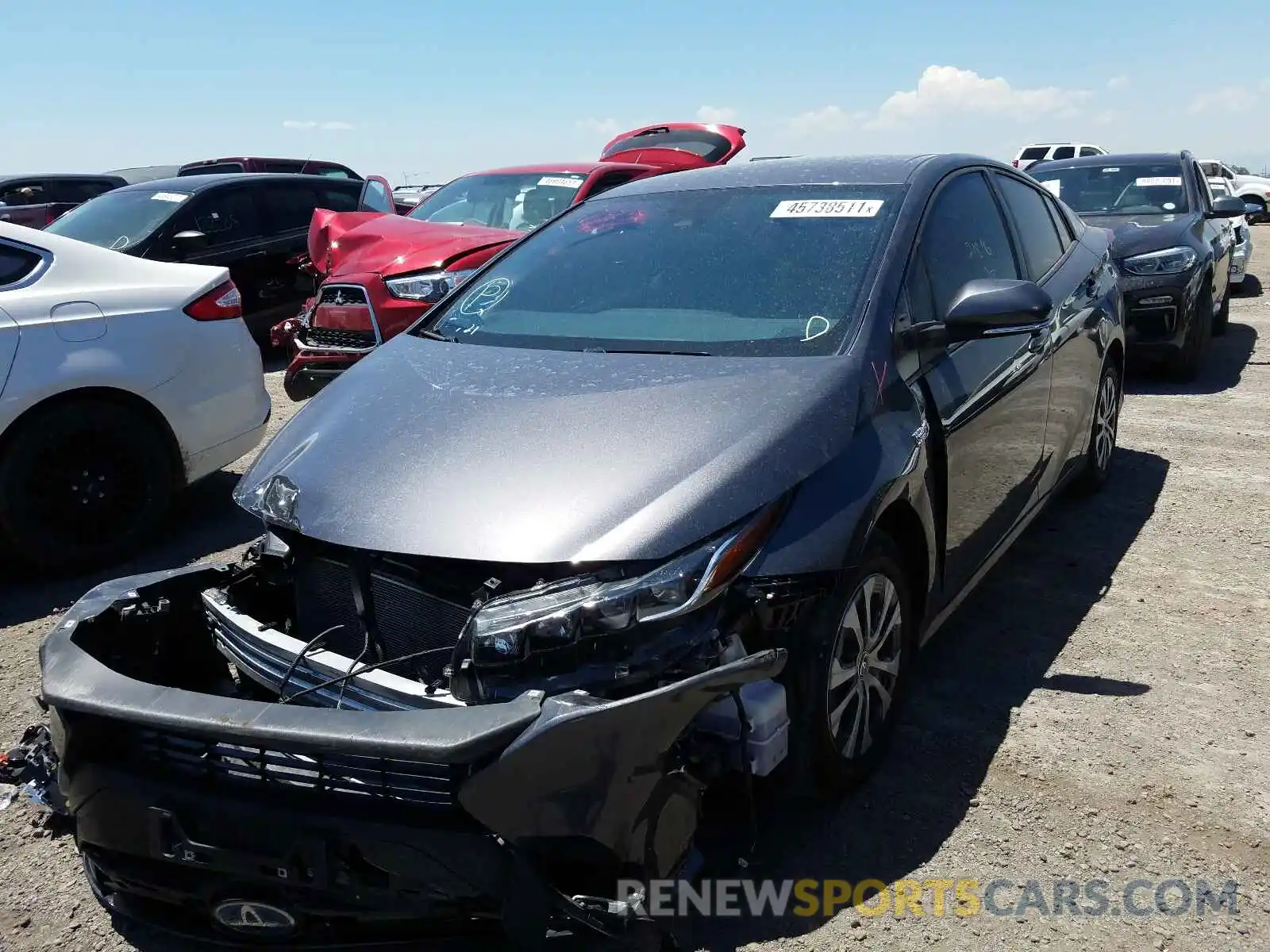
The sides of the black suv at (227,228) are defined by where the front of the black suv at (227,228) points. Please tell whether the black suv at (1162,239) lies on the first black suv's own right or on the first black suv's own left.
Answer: on the first black suv's own left

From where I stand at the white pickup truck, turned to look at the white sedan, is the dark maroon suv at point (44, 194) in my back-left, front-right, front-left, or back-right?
front-right

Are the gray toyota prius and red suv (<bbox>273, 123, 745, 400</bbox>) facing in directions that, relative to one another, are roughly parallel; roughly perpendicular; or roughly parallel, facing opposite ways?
roughly parallel

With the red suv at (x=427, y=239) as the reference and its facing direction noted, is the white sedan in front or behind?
in front

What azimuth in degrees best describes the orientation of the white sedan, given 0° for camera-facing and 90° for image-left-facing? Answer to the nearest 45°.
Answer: approximately 90°

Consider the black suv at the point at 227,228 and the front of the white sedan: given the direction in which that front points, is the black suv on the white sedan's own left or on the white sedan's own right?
on the white sedan's own right
